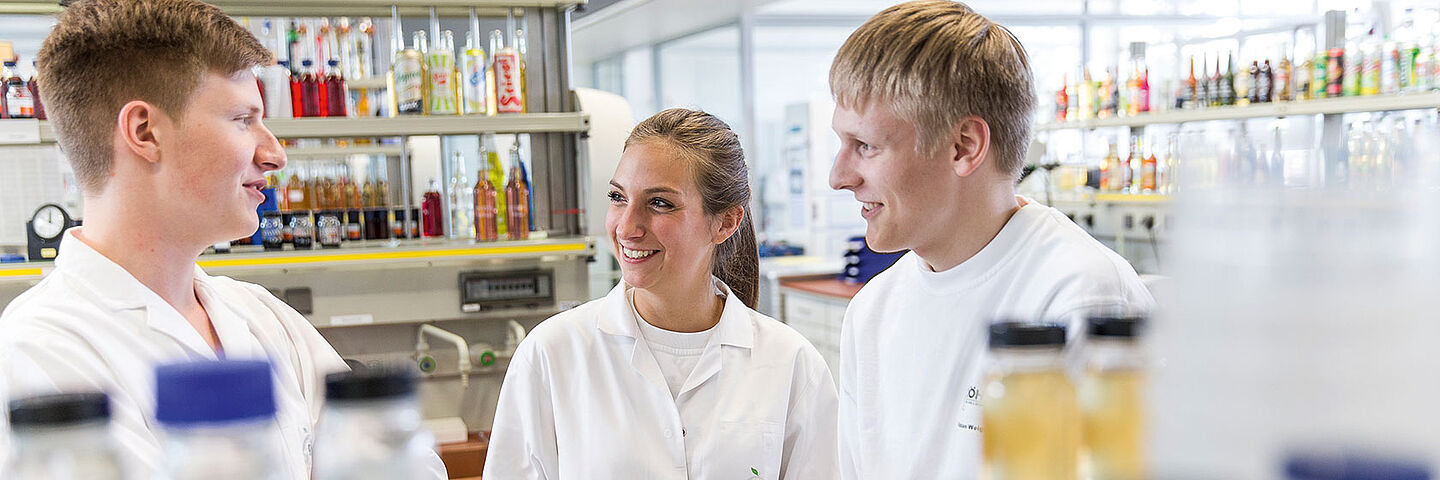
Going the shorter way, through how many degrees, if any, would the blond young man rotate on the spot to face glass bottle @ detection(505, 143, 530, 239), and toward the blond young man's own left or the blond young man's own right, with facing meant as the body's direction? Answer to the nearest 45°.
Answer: approximately 90° to the blond young man's own right

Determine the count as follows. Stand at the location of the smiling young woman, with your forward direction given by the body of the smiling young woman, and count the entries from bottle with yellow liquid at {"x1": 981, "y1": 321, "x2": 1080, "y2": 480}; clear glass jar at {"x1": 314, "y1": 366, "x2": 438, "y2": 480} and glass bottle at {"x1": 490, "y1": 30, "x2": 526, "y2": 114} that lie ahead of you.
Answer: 2

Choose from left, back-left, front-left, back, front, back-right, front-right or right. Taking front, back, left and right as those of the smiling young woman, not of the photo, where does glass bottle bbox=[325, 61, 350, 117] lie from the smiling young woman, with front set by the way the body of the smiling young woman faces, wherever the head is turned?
back-right

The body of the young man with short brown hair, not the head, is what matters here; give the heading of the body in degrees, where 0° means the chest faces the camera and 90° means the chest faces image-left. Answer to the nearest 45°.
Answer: approximately 315°

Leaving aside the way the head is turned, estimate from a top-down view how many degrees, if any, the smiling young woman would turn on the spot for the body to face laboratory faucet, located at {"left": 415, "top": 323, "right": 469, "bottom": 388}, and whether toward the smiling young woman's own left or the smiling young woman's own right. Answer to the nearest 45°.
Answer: approximately 135° to the smiling young woman's own right

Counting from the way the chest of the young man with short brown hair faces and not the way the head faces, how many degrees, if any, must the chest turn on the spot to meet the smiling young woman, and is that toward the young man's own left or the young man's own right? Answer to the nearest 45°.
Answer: approximately 45° to the young man's own left

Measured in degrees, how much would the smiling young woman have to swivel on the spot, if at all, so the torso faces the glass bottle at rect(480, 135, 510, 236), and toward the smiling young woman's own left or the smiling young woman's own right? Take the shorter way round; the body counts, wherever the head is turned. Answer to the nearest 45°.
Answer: approximately 180°

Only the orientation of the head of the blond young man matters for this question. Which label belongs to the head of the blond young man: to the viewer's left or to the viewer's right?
to the viewer's left

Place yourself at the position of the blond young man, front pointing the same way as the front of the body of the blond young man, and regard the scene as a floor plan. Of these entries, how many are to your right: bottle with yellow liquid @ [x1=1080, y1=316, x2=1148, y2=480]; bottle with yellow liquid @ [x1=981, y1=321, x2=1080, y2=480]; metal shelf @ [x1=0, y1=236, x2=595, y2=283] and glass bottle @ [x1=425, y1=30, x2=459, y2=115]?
2

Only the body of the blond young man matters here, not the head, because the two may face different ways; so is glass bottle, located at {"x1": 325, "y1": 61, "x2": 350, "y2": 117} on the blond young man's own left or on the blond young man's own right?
on the blond young man's own right

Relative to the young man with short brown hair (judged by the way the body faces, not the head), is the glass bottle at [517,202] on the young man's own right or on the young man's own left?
on the young man's own left
